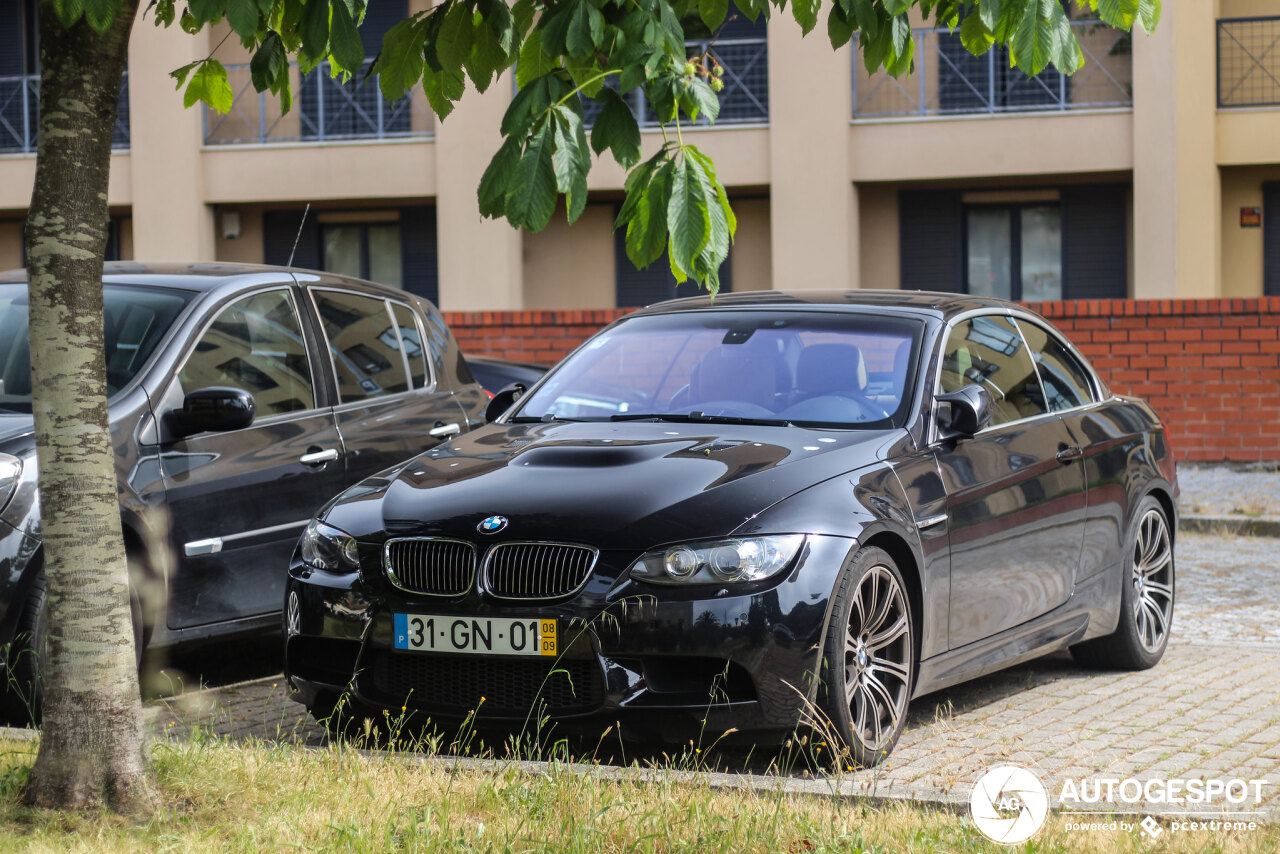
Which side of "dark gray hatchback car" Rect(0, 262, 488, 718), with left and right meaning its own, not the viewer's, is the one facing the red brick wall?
back

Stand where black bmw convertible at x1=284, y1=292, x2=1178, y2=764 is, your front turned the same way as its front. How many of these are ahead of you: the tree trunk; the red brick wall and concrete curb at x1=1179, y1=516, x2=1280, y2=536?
1

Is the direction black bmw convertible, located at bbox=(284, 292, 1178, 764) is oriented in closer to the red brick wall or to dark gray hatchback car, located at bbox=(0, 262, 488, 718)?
the dark gray hatchback car

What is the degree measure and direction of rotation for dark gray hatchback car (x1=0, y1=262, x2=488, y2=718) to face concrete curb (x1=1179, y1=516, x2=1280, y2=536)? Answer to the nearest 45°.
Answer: approximately 180°

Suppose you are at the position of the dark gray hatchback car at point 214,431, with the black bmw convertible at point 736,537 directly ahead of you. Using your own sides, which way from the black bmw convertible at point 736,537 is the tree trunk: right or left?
right

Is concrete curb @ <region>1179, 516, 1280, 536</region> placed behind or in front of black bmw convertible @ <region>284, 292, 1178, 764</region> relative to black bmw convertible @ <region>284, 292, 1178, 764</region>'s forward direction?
behind

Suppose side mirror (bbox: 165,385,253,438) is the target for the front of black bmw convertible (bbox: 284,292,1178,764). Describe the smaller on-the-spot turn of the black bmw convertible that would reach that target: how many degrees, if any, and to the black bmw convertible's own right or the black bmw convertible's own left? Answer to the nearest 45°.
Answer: approximately 90° to the black bmw convertible's own right

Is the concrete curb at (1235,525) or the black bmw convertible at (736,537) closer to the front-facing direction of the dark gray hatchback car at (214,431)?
the black bmw convertible

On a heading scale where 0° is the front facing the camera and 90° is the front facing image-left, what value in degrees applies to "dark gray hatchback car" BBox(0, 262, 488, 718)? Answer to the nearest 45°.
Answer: approximately 45°

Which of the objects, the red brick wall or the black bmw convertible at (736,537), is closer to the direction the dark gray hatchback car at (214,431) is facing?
the black bmw convertible

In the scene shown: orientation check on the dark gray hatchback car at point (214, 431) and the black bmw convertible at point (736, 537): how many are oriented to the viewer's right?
0

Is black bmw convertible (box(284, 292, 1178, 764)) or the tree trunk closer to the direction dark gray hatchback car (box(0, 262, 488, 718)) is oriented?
the tree trunk

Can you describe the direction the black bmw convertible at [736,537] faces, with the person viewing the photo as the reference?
facing the viewer and to the left of the viewer
